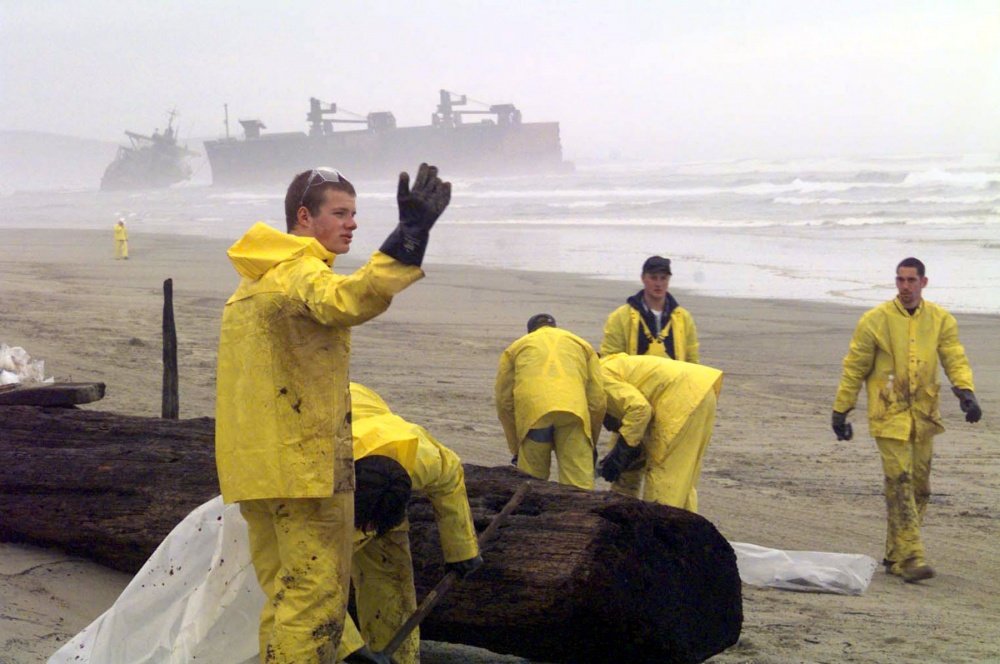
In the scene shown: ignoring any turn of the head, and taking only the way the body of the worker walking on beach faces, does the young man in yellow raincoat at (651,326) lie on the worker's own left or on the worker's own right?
on the worker's own right

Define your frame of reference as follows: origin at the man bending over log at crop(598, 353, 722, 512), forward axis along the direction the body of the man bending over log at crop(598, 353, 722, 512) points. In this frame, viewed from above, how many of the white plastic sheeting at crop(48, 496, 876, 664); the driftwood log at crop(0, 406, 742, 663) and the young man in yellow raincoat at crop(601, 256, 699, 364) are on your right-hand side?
1

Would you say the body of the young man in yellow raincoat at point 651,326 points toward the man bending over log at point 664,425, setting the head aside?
yes

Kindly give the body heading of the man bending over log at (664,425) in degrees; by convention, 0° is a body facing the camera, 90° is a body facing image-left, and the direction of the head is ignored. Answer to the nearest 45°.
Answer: approximately 90°

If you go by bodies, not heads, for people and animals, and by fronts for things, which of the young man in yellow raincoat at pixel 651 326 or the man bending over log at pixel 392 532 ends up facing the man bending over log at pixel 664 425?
the young man in yellow raincoat

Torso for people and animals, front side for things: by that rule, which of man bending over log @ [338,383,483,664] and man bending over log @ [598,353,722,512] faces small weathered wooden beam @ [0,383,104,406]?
man bending over log @ [598,353,722,512]

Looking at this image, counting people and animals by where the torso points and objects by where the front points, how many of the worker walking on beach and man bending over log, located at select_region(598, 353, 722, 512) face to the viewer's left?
1

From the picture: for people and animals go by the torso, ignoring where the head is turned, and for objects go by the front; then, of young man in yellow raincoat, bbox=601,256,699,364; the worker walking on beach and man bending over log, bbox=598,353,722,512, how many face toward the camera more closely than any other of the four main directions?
2

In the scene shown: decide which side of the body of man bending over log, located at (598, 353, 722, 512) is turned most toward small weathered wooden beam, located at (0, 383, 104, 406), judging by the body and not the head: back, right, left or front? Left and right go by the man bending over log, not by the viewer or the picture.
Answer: front

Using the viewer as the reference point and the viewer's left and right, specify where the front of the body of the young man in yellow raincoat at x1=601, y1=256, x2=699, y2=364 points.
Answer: facing the viewer

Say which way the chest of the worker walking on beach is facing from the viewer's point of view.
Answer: toward the camera

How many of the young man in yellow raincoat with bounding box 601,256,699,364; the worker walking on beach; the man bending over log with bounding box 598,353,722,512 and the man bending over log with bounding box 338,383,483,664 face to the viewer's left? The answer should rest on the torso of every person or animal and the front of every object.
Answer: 1

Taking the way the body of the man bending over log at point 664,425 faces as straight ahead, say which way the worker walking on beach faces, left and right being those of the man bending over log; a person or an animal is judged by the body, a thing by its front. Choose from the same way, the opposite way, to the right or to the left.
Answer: to the left

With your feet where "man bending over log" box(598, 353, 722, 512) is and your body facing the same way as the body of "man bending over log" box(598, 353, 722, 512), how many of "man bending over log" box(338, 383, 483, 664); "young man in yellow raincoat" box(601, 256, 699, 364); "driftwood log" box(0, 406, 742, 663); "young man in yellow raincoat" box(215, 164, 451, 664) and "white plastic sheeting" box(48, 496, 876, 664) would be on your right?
1
